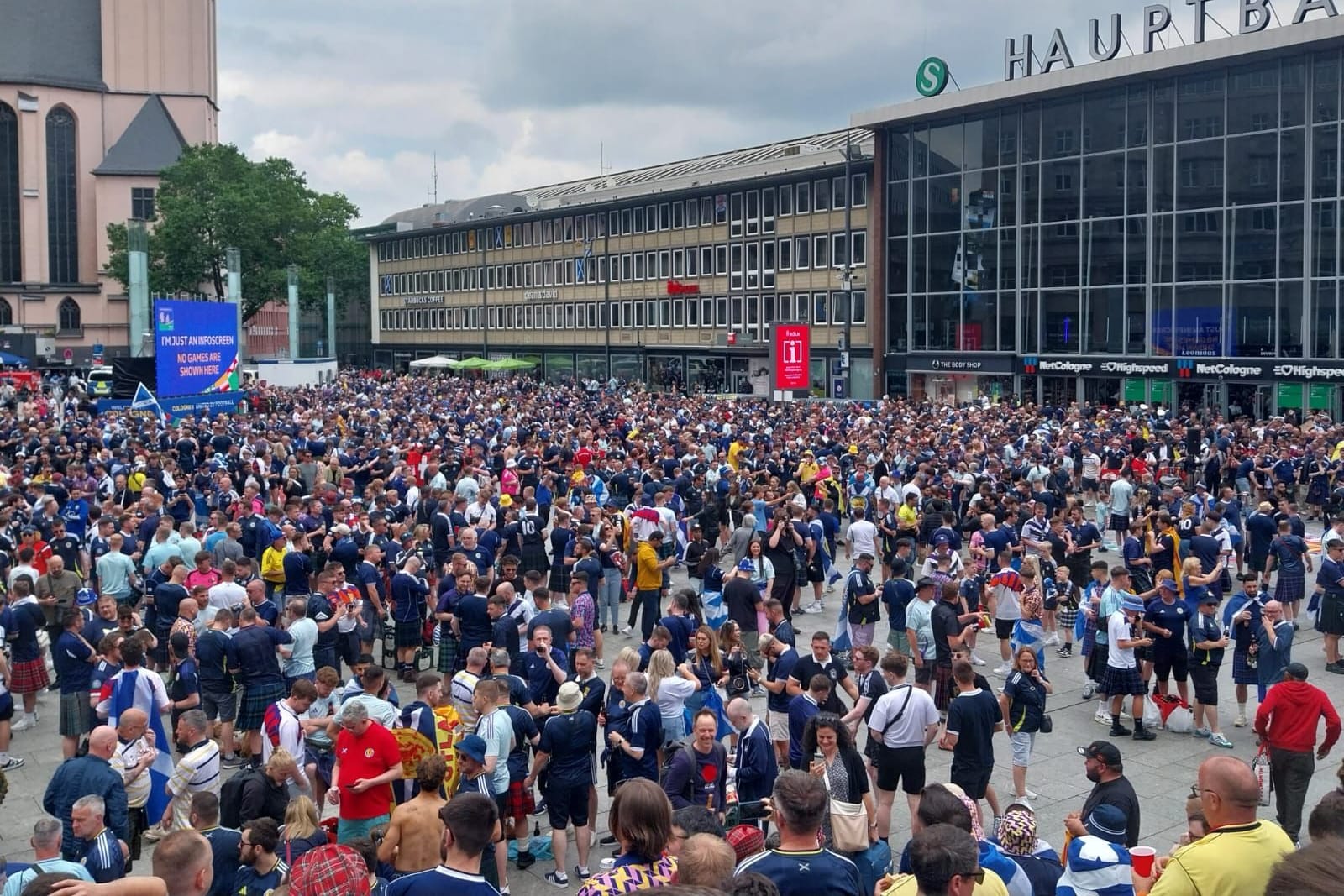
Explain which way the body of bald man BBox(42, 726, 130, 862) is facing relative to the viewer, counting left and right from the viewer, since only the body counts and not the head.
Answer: facing away from the viewer and to the right of the viewer

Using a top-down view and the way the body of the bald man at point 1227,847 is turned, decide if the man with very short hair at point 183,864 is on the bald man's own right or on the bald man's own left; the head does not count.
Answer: on the bald man's own left

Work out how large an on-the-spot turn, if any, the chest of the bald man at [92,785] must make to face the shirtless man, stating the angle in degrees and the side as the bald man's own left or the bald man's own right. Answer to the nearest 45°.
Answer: approximately 90° to the bald man's own right

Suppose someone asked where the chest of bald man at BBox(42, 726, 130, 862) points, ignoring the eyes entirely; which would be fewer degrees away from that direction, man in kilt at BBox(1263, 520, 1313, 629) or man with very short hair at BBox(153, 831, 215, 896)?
the man in kilt

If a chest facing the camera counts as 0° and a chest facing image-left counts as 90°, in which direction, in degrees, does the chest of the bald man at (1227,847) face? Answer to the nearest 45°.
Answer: approximately 135°

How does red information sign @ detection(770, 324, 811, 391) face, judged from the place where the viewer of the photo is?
facing the viewer

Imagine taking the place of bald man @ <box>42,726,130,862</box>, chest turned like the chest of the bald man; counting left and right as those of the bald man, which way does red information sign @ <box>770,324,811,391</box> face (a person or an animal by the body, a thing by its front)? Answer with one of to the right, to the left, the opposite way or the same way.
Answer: the opposite way

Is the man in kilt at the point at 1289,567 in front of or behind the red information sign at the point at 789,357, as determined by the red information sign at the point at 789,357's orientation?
in front

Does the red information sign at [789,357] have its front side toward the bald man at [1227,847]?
yes

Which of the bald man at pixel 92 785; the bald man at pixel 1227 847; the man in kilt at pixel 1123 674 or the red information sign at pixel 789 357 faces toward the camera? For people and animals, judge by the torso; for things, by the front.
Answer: the red information sign

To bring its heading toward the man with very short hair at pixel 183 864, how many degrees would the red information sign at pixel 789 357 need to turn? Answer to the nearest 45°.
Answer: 0° — it already faces them
